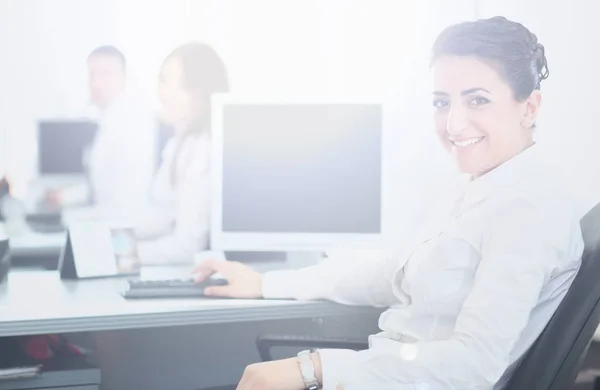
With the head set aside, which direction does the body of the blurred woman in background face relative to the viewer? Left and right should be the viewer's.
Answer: facing to the left of the viewer

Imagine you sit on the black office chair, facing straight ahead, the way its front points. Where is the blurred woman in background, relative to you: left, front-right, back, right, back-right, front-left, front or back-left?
front-right

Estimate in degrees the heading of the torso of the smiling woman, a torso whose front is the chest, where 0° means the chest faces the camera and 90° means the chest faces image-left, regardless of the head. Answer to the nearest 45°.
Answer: approximately 90°

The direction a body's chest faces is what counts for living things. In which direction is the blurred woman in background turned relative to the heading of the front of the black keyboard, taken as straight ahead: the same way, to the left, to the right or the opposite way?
to the right

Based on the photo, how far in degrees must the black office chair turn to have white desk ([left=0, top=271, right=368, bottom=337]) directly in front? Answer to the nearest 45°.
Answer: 0° — it already faces it

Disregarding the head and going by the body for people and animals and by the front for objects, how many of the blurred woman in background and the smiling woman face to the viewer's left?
2

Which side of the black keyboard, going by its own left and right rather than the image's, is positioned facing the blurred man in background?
back

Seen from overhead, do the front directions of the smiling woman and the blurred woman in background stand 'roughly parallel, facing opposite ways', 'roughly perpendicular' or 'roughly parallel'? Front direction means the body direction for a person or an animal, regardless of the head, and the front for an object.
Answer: roughly parallel

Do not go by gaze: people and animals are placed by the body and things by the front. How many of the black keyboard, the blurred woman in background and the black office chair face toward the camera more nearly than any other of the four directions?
1

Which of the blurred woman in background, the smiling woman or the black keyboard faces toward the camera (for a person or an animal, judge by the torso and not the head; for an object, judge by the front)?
the black keyboard

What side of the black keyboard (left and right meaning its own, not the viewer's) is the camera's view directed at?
front

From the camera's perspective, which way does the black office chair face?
to the viewer's left

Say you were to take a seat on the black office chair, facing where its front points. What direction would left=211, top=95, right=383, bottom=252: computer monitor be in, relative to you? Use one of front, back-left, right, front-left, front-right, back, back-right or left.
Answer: front-right
